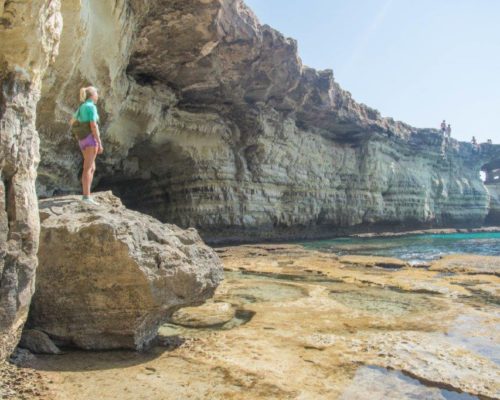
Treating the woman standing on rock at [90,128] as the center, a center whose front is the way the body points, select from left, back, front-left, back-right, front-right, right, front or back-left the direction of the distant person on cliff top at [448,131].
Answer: front-left

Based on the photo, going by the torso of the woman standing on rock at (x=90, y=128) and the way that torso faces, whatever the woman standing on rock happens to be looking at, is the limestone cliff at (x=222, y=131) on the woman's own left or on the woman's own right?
on the woman's own left

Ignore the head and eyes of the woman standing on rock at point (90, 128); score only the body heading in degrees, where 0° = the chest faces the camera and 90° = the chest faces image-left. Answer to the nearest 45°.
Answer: approximately 270°
